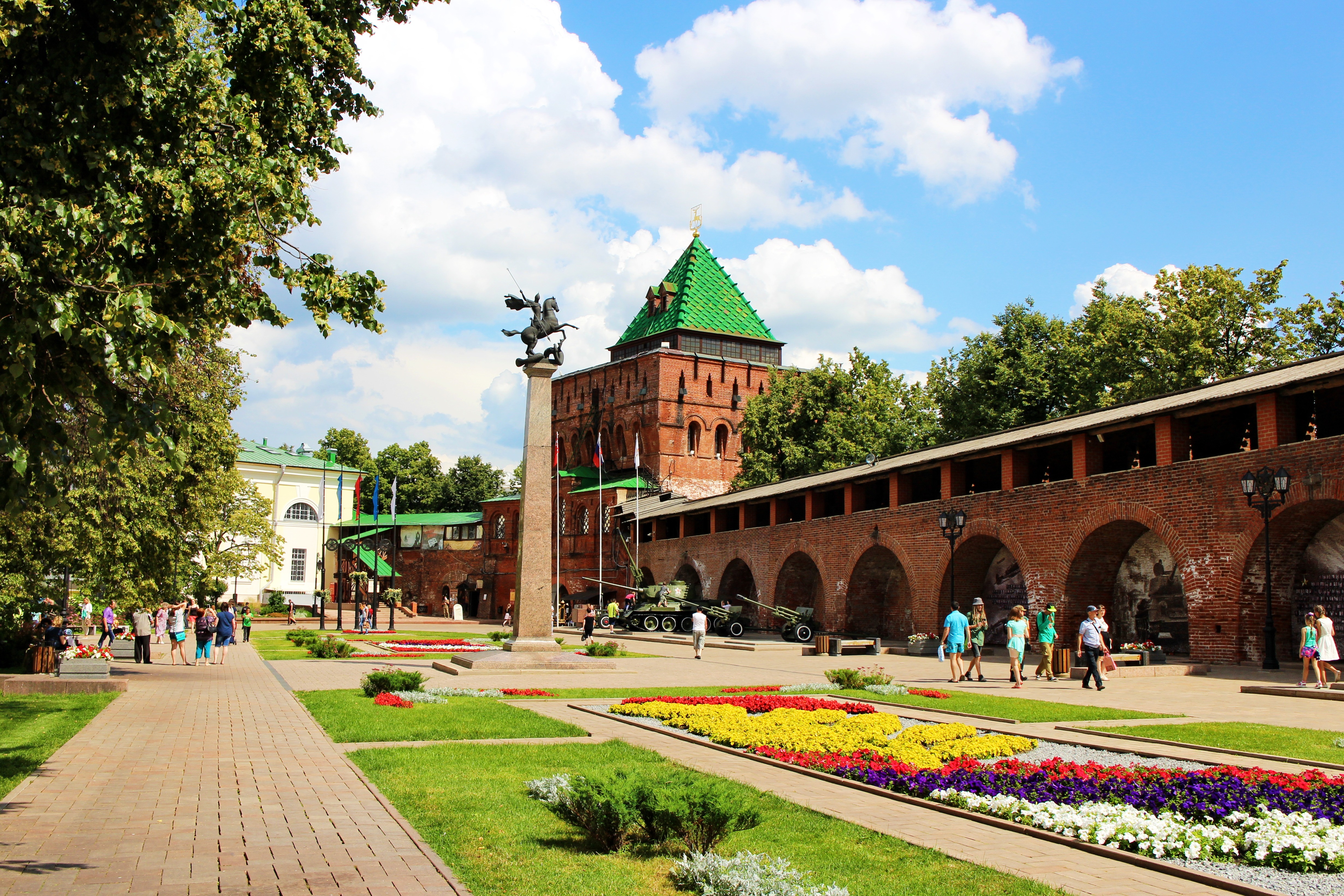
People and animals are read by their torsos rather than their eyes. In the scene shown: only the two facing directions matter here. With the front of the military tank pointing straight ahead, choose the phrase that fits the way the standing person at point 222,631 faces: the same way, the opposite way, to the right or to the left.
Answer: to the right

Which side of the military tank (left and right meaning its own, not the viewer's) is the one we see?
left

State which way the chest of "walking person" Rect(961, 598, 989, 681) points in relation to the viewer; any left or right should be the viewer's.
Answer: facing the viewer and to the right of the viewer

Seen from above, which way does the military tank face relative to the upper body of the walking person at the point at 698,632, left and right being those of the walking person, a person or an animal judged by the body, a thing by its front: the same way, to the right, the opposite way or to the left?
to the left

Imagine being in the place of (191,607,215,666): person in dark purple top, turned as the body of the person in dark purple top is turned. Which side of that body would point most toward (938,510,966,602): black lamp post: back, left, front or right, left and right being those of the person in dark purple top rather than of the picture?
right

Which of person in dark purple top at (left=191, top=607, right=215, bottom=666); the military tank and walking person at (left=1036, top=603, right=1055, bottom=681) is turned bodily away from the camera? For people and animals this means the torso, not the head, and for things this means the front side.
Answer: the person in dark purple top

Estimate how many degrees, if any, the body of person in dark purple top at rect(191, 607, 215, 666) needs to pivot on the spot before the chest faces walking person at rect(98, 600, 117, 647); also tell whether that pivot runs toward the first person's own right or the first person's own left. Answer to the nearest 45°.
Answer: approximately 45° to the first person's own left

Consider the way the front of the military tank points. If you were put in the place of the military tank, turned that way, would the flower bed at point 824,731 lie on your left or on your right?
on your left

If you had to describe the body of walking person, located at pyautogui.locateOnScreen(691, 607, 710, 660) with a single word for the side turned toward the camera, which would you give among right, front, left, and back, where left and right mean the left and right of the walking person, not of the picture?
back

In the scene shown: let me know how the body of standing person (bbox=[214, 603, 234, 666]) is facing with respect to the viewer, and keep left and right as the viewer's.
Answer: facing away from the viewer
